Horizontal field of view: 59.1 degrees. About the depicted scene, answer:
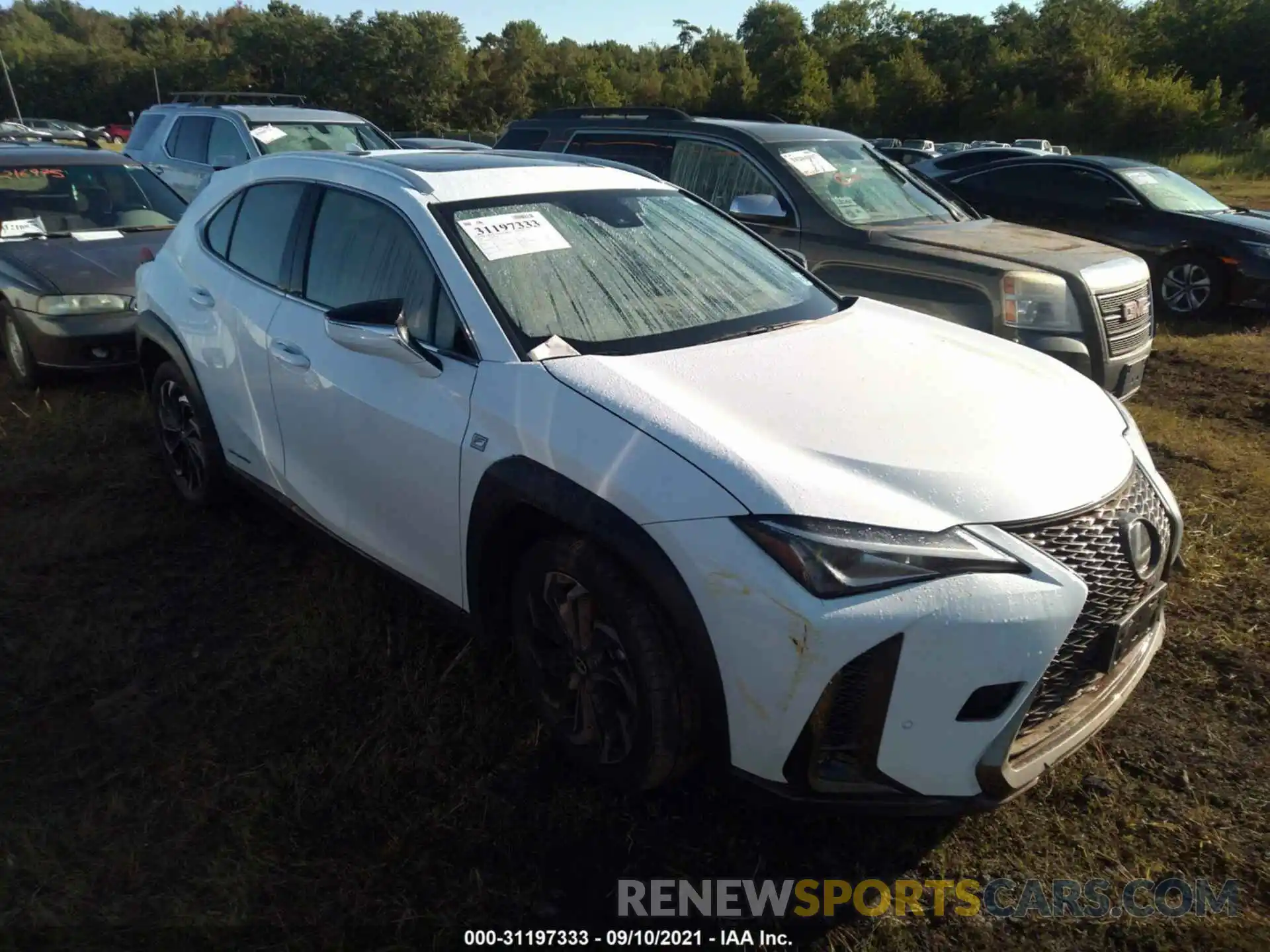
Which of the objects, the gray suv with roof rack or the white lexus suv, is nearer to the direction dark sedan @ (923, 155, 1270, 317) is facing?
the white lexus suv

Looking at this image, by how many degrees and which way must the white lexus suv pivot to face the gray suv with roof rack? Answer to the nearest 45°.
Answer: approximately 180°

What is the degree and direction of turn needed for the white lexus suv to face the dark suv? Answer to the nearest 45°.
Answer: approximately 135° to its left

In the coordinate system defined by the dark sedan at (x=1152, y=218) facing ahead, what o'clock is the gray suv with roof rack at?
The gray suv with roof rack is roughly at 4 o'clock from the dark sedan.

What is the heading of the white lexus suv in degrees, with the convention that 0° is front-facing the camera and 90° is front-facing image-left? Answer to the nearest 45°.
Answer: approximately 315°

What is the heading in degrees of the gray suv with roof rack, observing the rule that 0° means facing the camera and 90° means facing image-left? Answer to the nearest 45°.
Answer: approximately 315°

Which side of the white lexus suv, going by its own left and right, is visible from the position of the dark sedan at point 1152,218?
left

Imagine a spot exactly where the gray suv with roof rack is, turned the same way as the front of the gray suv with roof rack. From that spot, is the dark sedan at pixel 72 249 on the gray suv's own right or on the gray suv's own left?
on the gray suv's own right

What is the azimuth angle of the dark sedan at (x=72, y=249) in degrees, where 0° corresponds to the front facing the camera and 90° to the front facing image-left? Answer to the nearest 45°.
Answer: approximately 315°
